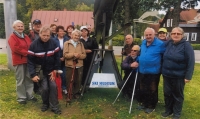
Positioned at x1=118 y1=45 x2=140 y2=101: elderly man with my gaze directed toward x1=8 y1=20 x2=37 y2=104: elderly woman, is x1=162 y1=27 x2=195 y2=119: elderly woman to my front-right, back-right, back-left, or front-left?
back-left

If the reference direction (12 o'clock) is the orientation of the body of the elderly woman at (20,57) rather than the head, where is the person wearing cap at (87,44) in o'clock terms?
The person wearing cap is roughly at 10 o'clock from the elderly woman.

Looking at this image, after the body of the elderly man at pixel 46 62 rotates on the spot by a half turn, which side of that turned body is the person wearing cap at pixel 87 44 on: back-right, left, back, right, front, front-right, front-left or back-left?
front-right

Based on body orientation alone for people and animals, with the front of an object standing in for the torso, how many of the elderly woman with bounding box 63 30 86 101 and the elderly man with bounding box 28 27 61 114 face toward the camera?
2

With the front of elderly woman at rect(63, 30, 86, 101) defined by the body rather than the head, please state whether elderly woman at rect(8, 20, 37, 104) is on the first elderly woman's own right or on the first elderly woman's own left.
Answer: on the first elderly woman's own right

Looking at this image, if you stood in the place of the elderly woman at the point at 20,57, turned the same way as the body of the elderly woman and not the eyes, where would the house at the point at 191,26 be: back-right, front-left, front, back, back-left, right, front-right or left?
left

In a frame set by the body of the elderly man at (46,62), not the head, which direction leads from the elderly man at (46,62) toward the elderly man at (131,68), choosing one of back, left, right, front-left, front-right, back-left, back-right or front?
left

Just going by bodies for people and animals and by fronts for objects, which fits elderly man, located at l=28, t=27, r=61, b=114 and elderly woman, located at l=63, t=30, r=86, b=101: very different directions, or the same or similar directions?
same or similar directions

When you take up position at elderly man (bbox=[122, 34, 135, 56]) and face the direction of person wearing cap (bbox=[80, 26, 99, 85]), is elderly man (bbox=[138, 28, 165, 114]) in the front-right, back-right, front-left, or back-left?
back-left

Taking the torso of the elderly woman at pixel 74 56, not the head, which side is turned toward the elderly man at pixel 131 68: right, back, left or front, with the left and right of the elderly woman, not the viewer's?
left

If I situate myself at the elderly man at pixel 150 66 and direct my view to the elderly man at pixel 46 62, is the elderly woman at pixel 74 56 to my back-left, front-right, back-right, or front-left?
front-right

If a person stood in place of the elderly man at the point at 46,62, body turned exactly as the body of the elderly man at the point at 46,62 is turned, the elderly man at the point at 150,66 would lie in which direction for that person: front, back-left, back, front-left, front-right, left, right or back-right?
left

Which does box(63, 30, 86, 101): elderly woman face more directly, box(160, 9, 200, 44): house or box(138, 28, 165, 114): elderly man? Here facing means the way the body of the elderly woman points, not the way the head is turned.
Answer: the elderly man

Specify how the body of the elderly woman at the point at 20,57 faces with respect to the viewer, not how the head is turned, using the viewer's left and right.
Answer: facing the viewer and to the right of the viewer

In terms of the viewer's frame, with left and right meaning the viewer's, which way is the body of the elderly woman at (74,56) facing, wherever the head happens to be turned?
facing the viewer

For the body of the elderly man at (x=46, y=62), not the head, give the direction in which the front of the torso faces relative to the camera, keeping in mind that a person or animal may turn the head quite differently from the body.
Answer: toward the camera
